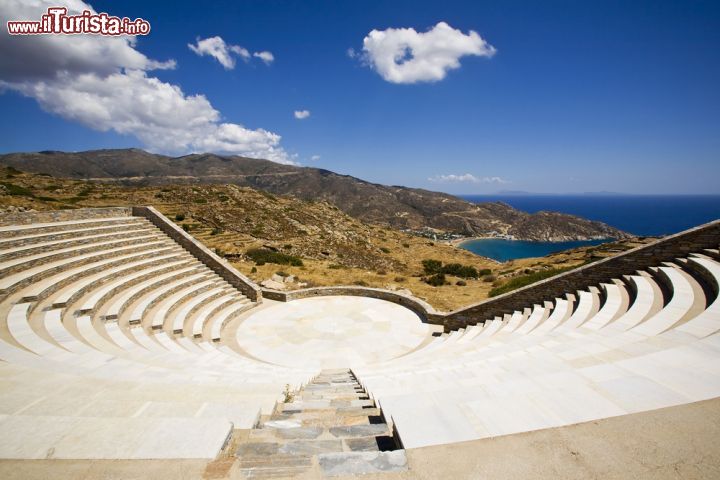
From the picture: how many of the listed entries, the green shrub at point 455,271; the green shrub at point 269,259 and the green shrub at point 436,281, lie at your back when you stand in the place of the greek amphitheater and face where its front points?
0

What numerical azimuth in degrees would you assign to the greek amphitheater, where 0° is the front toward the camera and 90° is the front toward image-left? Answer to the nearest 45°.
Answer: approximately 180°

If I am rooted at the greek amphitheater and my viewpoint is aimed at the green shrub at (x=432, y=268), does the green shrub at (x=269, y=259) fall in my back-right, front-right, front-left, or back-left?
front-left

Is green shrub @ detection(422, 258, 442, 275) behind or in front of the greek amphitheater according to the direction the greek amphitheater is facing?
in front

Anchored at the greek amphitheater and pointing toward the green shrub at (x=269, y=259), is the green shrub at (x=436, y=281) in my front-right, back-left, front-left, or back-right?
front-right

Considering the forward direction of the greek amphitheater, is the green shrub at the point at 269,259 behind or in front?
in front

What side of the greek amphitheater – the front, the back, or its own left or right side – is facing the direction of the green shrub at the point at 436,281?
front

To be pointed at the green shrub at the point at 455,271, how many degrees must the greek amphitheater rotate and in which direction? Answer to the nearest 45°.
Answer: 0° — it already faces it
